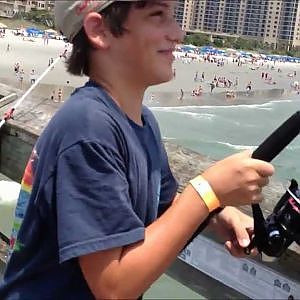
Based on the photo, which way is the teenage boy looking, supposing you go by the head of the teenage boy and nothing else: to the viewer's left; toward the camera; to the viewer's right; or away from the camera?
to the viewer's right

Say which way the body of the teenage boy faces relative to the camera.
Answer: to the viewer's right

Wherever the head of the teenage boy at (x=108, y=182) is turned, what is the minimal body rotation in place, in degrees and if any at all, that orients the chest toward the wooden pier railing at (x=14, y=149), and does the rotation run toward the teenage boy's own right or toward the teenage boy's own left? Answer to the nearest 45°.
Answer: approximately 90° to the teenage boy's own left
